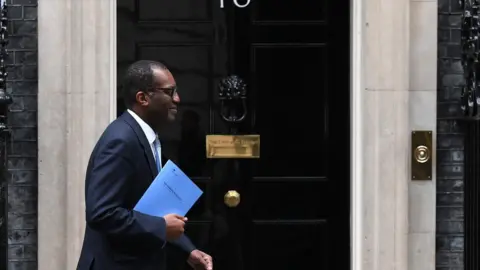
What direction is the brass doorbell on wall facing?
toward the camera

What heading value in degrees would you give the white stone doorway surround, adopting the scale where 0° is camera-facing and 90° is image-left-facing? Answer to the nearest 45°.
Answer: approximately 0°

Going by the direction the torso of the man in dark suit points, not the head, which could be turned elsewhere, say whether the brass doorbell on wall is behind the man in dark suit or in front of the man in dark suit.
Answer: in front

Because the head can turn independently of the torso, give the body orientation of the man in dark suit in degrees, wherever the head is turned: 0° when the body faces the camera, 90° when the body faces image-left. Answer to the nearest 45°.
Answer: approximately 270°

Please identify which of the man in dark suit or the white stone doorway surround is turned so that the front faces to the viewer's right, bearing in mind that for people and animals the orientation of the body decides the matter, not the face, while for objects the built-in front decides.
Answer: the man in dark suit

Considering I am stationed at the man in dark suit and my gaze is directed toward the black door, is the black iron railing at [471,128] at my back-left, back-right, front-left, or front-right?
front-right

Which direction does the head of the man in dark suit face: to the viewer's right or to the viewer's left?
to the viewer's right

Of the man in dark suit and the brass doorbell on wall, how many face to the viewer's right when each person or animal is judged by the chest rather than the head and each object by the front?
1

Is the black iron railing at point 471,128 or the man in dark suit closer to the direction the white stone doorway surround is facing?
the man in dark suit

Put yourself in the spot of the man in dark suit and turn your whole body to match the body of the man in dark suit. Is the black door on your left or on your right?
on your left

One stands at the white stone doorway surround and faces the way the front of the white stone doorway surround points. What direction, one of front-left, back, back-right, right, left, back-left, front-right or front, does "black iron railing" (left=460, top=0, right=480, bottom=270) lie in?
left

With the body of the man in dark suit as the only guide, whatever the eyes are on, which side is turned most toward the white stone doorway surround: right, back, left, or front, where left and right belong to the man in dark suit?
left
